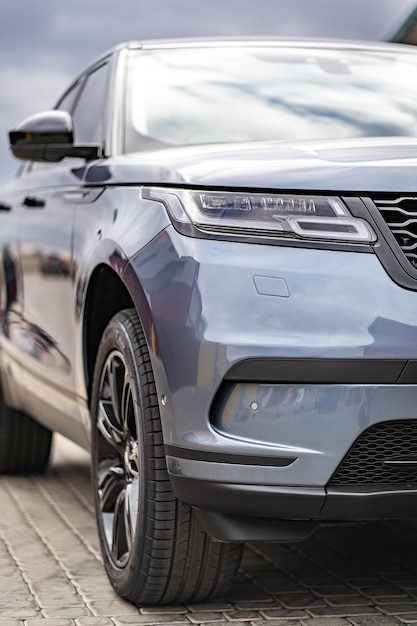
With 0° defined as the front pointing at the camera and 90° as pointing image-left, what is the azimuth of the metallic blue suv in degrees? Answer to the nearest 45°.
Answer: approximately 0°
